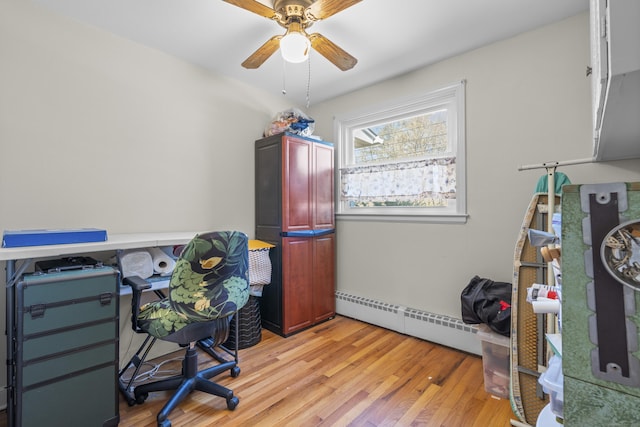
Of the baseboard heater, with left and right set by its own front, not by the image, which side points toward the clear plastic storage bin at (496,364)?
left

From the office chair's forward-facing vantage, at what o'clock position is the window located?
The window is roughly at 4 o'clock from the office chair.

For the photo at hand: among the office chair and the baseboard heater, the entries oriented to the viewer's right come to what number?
0

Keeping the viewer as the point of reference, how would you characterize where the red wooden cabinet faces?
facing the viewer and to the right of the viewer

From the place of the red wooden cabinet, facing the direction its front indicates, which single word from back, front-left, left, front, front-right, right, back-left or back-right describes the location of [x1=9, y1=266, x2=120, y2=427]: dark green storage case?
right

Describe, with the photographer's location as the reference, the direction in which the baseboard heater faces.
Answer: facing the viewer and to the left of the viewer

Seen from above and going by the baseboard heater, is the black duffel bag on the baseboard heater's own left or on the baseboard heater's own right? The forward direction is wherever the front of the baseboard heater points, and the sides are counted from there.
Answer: on the baseboard heater's own left

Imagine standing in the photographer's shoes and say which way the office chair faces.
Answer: facing away from the viewer and to the left of the viewer

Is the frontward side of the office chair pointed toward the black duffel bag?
no

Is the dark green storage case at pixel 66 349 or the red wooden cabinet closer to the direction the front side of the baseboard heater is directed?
the dark green storage case

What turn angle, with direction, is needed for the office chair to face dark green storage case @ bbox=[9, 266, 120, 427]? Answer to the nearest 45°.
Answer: approximately 45° to its left

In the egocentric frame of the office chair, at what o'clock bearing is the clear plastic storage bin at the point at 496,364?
The clear plastic storage bin is roughly at 5 o'clock from the office chair.
